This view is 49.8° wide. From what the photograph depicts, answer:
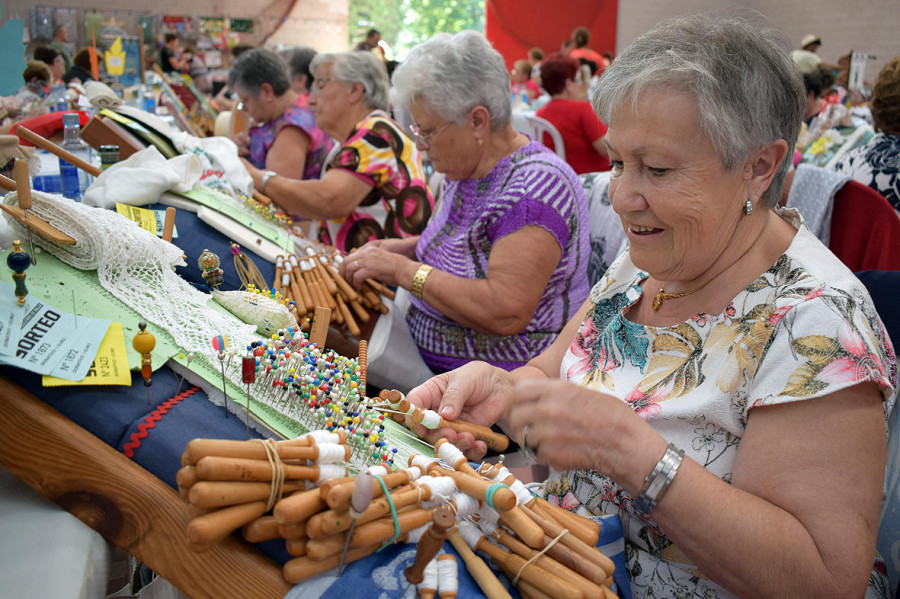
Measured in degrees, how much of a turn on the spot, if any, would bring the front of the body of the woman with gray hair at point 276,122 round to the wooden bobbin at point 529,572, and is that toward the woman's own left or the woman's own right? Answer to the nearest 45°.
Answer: approximately 90° to the woman's own left

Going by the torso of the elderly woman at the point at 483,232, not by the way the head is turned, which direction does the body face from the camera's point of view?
to the viewer's left

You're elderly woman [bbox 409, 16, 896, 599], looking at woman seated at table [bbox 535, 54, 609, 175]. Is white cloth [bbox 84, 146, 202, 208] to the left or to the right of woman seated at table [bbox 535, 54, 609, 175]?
left

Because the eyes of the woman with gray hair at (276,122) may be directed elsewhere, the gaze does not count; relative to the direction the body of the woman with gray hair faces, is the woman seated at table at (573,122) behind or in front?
behind

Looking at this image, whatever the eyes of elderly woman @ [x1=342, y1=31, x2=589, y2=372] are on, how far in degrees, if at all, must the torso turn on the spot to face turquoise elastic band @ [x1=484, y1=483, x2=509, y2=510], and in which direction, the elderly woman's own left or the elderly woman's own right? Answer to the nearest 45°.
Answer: approximately 90° to the elderly woman's own left

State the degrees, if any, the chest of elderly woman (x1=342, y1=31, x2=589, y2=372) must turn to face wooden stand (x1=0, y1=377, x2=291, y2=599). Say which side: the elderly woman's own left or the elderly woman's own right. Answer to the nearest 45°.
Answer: approximately 90° to the elderly woman's own left

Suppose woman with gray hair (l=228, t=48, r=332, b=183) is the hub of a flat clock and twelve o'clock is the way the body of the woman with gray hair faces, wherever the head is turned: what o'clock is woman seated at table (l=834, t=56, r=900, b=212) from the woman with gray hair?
The woman seated at table is roughly at 7 o'clock from the woman with gray hair.

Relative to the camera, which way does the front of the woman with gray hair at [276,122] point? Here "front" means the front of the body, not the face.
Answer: to the viewer's left

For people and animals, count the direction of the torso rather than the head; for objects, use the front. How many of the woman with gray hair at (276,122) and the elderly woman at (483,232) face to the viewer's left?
2

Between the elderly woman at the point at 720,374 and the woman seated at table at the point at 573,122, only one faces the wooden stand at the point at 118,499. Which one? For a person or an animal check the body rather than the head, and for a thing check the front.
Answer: the elderly woman
